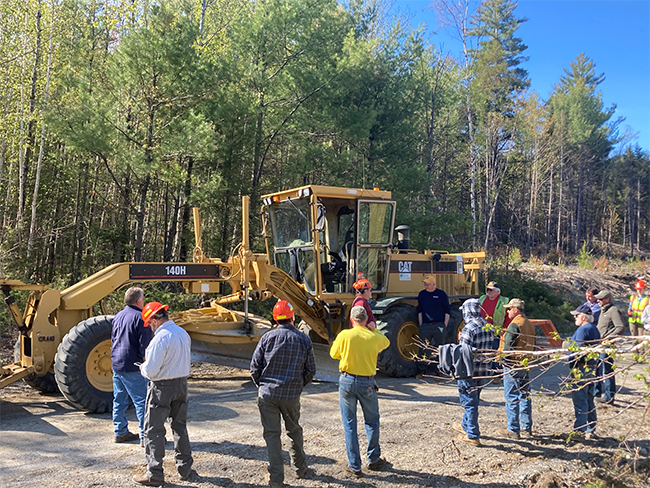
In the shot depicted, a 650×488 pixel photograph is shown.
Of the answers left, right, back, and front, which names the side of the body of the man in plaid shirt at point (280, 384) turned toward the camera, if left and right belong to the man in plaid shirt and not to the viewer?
back

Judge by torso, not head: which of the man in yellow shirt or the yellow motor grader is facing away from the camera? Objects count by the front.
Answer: the man in yellow shirt

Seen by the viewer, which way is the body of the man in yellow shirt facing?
away from the camera

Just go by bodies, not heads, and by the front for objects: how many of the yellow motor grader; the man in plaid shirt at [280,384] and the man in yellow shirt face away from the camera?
2

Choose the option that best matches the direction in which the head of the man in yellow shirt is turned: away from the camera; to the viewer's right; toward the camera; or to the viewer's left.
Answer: away from the camera

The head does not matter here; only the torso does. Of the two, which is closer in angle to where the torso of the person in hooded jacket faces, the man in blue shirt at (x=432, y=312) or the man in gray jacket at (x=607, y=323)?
the man in blue shirt

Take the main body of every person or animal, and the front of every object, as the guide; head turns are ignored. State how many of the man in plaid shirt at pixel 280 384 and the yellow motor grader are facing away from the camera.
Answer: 1

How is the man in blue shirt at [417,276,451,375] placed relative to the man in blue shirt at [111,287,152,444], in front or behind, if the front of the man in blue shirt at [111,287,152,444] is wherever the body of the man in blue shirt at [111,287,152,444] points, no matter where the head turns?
in front

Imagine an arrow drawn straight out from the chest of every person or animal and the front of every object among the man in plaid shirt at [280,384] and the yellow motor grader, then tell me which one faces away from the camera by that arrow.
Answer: the man in plaid shirt

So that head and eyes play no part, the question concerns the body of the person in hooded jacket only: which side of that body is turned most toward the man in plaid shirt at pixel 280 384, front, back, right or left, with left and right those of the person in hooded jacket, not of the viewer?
left

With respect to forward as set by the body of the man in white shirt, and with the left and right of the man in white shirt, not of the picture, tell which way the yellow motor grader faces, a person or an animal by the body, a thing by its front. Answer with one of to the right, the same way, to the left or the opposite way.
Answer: to the left

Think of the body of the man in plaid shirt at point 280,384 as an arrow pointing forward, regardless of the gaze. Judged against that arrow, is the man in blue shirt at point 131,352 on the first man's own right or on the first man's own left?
on the first man's own left

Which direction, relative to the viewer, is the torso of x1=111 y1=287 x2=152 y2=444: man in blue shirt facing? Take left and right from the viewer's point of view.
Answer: facing away from the viewer and to the right of the viewer

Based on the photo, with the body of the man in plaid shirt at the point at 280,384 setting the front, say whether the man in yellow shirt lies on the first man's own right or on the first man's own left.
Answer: on the first man's own right
